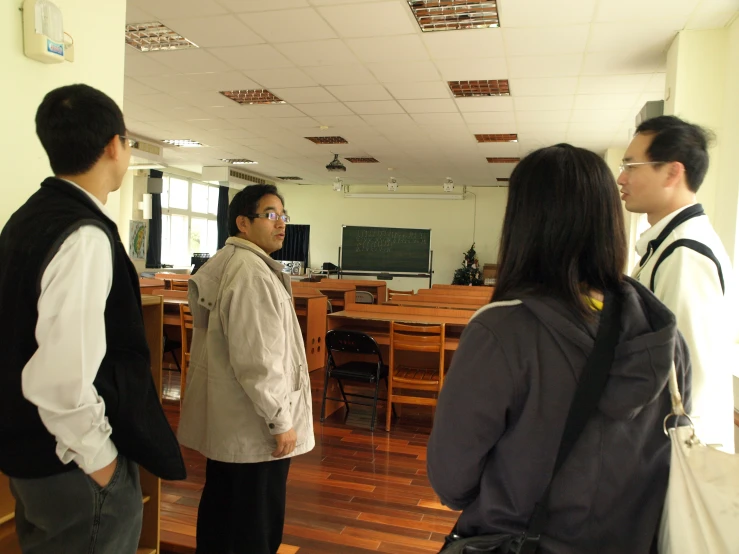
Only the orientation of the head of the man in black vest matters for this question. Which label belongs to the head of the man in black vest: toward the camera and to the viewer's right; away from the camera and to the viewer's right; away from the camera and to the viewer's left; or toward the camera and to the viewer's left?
away from the camera and to the viewer's right

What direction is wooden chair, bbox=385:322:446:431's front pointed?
away from the camera

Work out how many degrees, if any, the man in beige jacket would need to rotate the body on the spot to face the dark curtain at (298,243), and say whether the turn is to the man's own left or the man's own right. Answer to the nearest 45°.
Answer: approximately 90° to the man's own left

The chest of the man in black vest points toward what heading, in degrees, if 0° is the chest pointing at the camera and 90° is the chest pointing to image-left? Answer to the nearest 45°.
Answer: approximately 225°

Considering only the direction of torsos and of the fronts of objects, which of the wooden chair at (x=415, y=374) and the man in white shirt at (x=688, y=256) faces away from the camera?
the wooden chair

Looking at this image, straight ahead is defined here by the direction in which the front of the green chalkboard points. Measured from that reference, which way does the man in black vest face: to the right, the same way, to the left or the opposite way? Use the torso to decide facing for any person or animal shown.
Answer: the opposite way

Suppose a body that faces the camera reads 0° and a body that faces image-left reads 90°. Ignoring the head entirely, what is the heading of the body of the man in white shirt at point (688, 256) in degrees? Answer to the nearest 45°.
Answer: approximately 90°

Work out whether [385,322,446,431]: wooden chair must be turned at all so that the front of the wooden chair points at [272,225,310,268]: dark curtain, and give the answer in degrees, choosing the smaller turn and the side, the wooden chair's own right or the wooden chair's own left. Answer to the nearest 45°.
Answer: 0° — it already faces it

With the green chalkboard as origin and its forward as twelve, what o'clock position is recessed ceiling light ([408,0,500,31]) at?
The recessed ceiling light is roughly at 12 o'clock from the green chalkboard.

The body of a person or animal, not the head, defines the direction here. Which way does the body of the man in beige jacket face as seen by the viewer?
to the viewer's right

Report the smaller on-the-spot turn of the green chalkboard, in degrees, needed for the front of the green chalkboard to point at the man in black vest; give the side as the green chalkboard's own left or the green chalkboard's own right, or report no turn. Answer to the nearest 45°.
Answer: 0° — it already faces them
